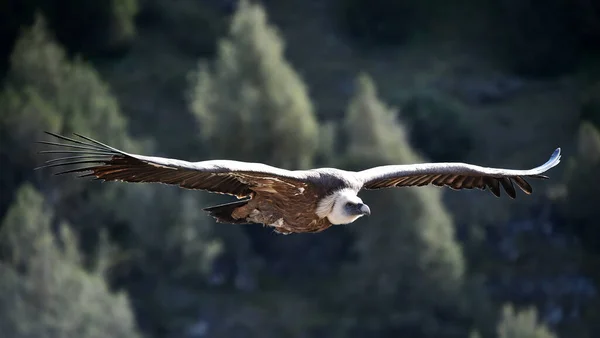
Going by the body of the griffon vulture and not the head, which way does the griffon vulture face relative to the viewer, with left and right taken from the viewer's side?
facing the viewer and to the right of the viewer

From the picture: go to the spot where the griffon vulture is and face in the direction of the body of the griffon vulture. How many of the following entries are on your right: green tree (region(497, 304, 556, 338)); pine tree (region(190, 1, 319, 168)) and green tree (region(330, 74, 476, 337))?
0

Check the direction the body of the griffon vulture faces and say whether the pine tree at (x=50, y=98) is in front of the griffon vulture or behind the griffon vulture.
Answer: behind

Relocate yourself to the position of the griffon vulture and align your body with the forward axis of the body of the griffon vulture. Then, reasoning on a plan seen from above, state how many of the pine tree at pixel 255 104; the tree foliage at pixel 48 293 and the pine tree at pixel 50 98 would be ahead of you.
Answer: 0

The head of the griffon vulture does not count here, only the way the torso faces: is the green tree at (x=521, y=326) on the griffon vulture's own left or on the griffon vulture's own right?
on the griffon vulture's own left

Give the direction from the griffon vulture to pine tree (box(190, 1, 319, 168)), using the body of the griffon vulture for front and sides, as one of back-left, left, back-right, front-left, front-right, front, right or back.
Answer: back-left

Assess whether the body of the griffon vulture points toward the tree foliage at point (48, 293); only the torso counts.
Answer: no

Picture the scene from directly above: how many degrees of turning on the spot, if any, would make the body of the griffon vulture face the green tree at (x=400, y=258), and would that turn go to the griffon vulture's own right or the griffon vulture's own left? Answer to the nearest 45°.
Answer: approximately 135° to the griffon vulture's own left
